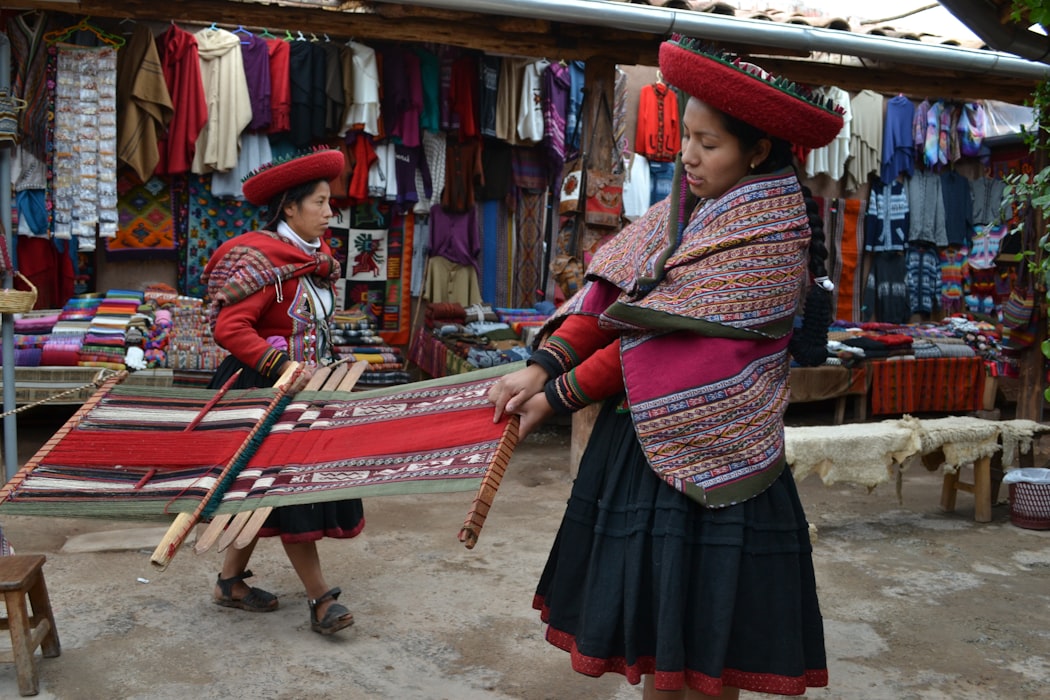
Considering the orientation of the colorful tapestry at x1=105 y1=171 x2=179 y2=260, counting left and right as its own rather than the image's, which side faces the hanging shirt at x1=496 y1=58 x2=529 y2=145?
left

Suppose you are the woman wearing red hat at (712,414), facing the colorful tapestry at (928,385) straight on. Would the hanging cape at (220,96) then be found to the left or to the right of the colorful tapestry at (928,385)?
left

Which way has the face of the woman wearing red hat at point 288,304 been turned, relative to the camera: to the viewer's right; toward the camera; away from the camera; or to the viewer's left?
to the viewer's right

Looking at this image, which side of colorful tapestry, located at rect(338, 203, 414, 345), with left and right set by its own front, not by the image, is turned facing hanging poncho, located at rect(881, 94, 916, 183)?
left

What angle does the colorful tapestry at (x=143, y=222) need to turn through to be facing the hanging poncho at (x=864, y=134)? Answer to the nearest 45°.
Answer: approximately 90° to its left

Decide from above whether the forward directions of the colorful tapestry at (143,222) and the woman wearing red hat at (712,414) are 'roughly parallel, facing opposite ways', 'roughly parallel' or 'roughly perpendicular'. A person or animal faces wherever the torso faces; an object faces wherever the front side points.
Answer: roughly perpendicular

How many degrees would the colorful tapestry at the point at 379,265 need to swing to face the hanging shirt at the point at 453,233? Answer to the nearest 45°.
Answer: approximately 90° to its left

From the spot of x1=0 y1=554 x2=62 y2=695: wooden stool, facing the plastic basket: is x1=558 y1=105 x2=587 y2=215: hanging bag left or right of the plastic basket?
left

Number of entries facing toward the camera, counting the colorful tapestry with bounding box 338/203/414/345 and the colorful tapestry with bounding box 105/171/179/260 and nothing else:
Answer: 2

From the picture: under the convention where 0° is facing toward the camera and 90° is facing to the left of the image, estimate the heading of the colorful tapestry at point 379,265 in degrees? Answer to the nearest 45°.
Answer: approximately 0°
